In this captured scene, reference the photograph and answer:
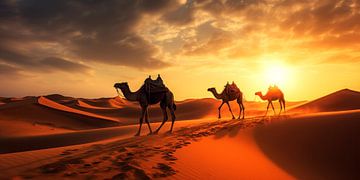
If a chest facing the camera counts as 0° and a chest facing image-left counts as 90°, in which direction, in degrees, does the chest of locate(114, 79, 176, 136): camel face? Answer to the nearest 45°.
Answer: approximately 90°
